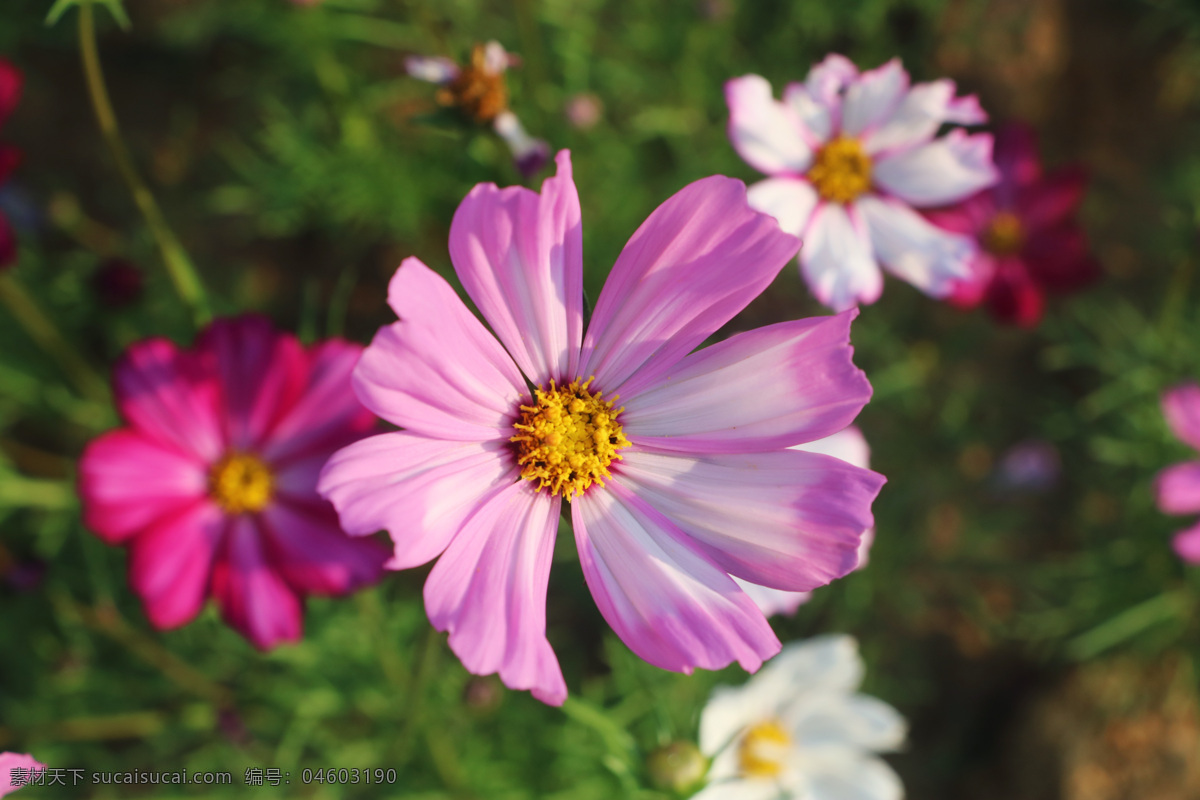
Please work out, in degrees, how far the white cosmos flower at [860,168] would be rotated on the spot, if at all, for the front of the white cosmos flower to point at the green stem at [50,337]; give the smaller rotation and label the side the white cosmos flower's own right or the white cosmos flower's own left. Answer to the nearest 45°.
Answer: approximately 90° to the white cosmos flower's own right

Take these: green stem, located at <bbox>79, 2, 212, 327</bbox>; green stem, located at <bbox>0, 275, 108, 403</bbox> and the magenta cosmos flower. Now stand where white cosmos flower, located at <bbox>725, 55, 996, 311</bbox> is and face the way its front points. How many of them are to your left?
0

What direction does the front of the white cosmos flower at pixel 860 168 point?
toward the camera

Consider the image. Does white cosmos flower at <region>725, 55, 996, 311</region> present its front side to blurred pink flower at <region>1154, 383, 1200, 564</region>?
no

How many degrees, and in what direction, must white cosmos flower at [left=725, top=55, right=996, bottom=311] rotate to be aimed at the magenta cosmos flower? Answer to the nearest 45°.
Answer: approximately 90° to its right

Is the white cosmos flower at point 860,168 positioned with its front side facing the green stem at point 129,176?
no

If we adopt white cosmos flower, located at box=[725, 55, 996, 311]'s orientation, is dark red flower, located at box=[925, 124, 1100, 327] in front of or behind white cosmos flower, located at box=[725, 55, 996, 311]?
behind
